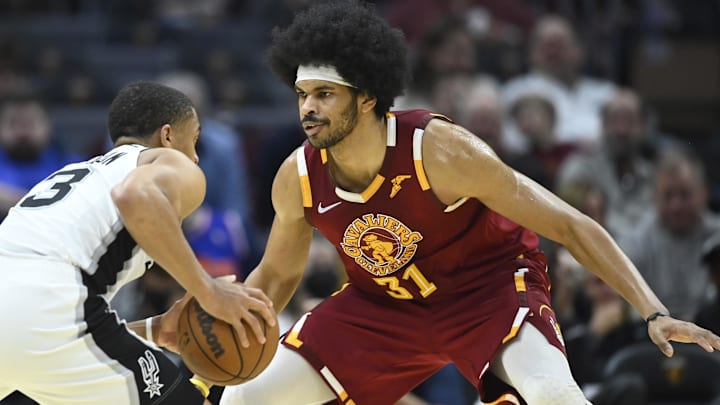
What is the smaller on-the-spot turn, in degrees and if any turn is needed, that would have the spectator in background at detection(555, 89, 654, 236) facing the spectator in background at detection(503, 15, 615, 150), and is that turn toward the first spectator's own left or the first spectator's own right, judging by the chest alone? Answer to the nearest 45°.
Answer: approximately 135° to the first spectator's own right

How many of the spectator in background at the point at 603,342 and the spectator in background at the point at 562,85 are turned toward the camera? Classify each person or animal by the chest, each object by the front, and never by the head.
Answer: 2

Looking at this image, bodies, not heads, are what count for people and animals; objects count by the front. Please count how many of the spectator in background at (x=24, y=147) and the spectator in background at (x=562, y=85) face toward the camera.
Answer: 2

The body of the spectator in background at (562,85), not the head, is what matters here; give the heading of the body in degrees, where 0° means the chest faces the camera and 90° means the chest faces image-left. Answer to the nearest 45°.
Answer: approximately 0°

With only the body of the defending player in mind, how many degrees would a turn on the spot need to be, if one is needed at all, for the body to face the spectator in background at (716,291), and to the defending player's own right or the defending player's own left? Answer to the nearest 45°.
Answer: approximately 180°

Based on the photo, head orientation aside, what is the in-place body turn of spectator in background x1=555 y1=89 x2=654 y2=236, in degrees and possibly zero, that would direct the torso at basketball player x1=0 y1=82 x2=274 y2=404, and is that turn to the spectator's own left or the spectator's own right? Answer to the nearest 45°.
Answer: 0° — they already face them

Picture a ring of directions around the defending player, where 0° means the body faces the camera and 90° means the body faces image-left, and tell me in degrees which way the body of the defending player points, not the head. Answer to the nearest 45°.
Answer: approximately 45°
